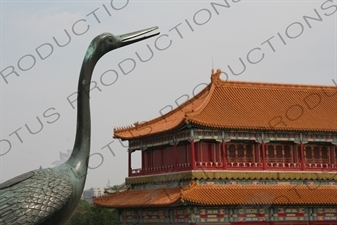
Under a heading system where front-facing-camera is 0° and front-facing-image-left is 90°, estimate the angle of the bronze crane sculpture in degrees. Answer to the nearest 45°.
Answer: approximately 270°
